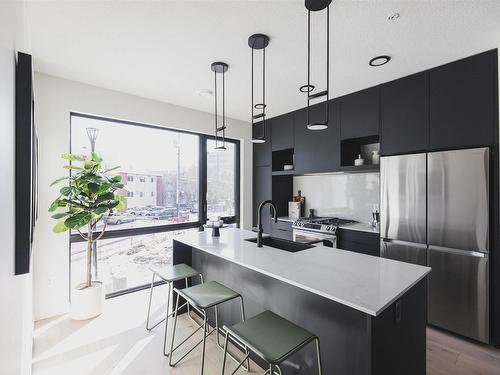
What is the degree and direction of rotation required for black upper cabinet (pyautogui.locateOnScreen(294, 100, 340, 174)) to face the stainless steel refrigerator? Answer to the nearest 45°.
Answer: approximately 90° to its left

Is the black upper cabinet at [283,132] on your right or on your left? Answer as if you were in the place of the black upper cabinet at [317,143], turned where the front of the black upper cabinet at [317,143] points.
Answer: on your right

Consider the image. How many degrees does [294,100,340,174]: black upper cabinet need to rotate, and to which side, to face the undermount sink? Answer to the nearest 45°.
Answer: approximately 45° to its left

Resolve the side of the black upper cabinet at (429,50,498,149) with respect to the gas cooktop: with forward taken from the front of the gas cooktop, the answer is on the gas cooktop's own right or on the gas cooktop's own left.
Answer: on the gas cooktop's own left

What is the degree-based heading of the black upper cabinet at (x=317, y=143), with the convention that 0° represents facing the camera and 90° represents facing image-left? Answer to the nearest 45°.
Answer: approximately 45°

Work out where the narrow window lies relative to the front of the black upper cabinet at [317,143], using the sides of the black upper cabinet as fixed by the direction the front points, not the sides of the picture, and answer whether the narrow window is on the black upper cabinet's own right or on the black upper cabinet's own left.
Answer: on the black upper cabinet's own right

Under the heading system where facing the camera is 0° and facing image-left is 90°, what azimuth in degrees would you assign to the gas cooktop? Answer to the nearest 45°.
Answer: approximately 45°

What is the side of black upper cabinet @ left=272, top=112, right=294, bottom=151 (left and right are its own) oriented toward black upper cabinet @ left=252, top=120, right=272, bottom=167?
right
